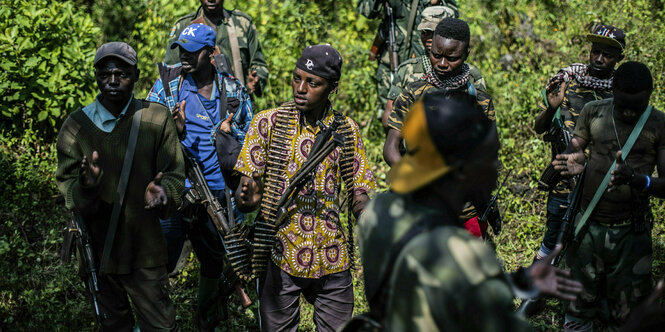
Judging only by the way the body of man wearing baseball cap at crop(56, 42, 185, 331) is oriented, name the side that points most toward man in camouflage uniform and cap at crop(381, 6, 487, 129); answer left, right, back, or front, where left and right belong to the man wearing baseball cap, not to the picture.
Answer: left

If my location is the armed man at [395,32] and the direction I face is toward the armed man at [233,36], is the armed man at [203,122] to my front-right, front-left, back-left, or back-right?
front-left

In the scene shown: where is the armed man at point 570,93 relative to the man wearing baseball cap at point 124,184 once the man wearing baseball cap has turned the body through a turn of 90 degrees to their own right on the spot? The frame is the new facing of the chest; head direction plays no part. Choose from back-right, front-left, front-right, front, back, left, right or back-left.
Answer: back

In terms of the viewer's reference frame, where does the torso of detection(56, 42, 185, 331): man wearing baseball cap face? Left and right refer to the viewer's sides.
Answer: facing the viewer

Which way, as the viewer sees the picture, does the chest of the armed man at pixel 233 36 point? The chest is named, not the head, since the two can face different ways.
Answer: toward the camera

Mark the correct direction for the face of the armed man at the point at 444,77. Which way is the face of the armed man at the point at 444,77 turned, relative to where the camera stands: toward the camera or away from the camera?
toward the camera

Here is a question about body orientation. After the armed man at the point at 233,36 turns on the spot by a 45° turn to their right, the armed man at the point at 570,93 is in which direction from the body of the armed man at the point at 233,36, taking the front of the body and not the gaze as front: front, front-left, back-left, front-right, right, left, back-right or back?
left

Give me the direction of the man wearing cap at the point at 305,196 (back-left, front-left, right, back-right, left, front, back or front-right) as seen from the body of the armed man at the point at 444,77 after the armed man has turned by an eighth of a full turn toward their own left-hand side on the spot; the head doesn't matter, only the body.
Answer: right

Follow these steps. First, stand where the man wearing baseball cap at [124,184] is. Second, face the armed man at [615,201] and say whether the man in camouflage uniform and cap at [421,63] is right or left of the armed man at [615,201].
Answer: left

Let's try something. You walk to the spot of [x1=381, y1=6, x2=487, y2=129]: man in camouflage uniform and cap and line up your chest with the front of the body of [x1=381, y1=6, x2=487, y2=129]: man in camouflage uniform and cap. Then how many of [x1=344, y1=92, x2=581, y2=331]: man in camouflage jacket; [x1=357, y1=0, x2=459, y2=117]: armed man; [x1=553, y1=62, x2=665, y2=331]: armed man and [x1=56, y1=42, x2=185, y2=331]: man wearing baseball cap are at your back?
1

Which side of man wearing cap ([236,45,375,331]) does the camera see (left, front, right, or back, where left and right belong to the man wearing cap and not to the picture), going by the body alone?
front

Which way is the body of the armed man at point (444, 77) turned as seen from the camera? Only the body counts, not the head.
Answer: toward the camera

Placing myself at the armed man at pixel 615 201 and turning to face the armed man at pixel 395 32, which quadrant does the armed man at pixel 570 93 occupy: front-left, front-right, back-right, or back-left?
front-right

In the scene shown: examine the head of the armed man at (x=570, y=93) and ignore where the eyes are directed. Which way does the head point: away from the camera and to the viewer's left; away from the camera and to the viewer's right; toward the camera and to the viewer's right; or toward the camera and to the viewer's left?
toward the camera and to the viewer's left
